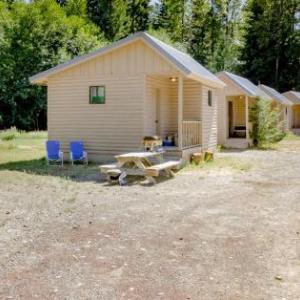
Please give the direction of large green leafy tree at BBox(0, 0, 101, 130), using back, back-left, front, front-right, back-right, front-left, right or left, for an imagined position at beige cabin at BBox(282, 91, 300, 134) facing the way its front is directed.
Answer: front-right

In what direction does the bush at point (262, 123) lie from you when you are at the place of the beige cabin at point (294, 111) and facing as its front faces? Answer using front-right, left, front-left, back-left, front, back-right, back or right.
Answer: front

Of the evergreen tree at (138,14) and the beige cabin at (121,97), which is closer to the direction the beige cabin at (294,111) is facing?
the beige cabin

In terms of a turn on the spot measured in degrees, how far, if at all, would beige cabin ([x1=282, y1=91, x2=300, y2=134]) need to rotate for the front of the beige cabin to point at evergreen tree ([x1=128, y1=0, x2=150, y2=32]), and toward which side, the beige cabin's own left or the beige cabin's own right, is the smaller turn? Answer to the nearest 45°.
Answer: approximately 90° to the beige cabin's own right

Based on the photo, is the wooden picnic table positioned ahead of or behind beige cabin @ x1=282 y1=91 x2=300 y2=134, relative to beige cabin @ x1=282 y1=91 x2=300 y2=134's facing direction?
ahead

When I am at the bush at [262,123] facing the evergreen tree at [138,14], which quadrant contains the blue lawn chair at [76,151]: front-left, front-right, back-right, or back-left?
back-left

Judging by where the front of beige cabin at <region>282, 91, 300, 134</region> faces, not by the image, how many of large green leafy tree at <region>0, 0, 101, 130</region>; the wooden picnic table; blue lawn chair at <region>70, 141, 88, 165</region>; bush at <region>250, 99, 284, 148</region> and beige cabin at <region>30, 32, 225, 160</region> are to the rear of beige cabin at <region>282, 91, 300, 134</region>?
0

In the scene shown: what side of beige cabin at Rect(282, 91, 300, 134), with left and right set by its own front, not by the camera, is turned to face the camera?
front

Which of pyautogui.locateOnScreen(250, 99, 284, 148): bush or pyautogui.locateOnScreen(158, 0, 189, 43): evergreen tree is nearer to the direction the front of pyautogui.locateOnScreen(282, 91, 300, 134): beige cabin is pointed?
the bush

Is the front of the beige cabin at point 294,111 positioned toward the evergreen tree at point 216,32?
no

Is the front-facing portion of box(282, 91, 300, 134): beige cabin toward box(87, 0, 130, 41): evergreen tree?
no

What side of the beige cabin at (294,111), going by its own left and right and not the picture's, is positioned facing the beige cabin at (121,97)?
front

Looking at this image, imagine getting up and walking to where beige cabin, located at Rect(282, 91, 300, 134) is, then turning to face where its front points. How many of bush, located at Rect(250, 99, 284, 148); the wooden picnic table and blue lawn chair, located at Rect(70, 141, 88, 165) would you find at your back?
0
